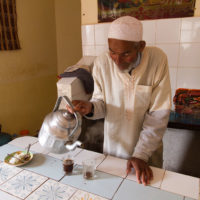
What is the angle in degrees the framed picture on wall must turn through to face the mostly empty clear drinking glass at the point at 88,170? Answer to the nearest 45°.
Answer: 0° — it already faces it

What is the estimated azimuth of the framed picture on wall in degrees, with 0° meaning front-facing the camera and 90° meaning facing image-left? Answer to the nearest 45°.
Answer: approximately 0°

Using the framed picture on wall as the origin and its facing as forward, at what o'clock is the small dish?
The small dish is roughly at 1 o'clock from the framed picture on wall.

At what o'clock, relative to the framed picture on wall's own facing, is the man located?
The man is roughly at 12 o'clock from the framed picture on wall.

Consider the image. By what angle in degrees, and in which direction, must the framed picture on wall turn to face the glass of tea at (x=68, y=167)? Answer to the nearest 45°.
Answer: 0° — it already faces it
